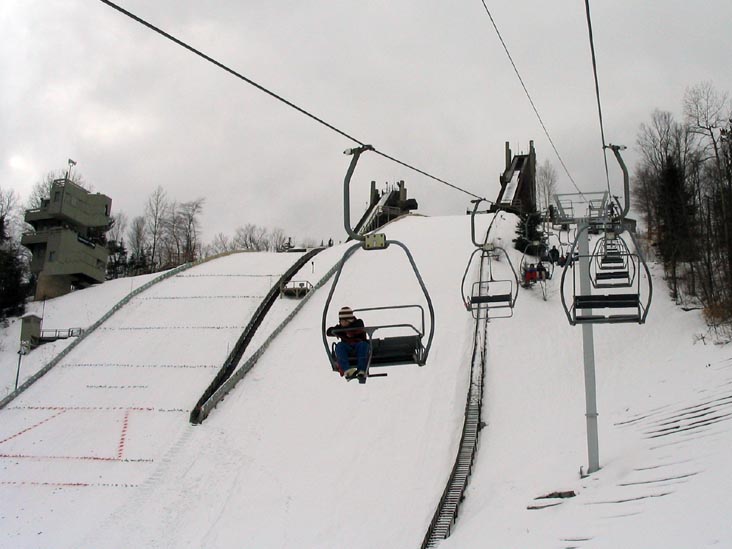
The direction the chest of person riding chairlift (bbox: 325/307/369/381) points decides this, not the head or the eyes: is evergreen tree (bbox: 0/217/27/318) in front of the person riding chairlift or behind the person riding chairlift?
behind

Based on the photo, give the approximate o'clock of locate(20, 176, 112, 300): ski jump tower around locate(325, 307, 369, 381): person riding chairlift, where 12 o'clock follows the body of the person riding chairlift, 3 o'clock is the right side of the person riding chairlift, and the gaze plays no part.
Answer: The ski jump tower is roughly at 5 o'clock from the person riding chairlift.

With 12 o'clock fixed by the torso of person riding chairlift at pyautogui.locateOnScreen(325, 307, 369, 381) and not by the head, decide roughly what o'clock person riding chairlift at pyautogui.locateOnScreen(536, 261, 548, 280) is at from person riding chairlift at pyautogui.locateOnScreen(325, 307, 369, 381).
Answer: person riding chairlift at pyautogui.locateOnScreen(536, 261, 548, 280) is roughly at 7 o'clock from person riding chairlift at pyautogui.locateOnScreen(325, 307, 369, 381).

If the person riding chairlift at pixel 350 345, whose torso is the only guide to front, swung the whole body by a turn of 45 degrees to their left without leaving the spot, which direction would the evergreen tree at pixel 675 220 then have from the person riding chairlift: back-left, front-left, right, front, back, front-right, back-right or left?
left

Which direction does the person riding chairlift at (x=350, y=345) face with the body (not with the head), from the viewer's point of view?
toward the camera
